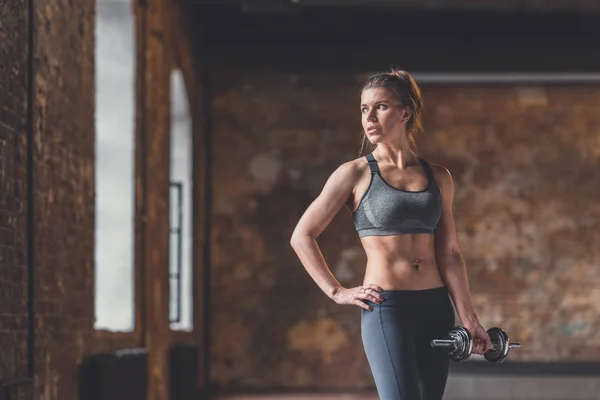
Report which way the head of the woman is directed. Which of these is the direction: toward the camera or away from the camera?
toward the camera

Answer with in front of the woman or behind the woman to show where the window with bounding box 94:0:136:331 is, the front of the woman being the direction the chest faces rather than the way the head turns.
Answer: behind

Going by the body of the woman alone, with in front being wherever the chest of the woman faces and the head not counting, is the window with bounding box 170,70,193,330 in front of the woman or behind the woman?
behind

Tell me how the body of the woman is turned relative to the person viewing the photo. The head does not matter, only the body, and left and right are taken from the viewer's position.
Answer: facing the viewer and to the right of the viewer
